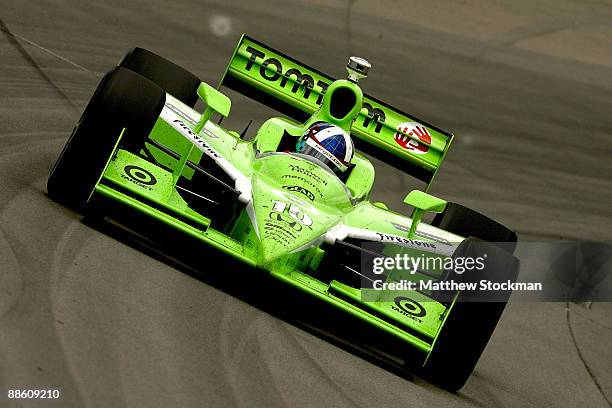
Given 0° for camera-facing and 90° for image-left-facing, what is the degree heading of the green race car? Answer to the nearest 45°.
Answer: approximately 0°
